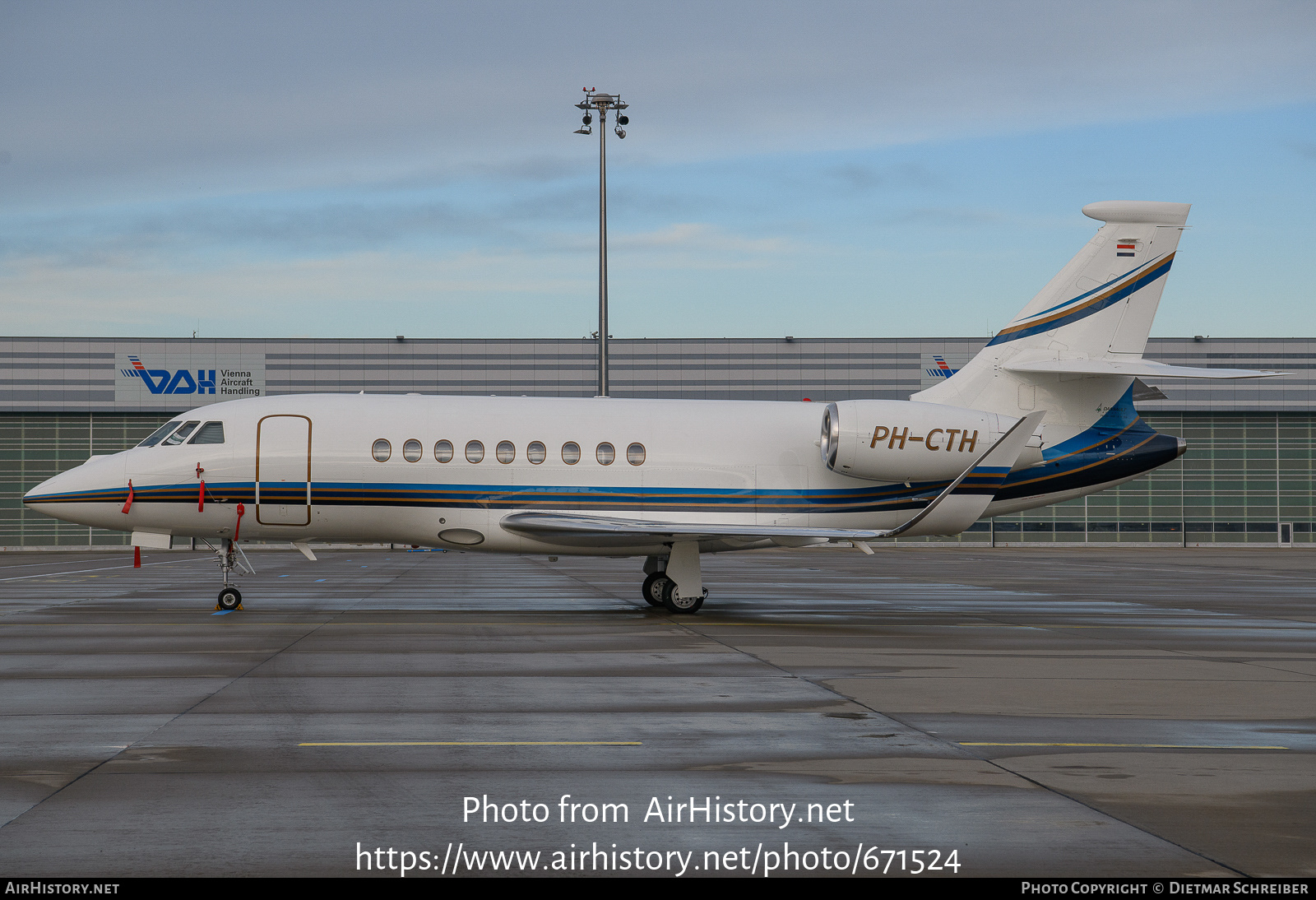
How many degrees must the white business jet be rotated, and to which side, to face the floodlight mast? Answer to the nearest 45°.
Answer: approximately 90° to its right

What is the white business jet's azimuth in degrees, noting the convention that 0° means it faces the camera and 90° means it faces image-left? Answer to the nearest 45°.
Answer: approximately 90°
